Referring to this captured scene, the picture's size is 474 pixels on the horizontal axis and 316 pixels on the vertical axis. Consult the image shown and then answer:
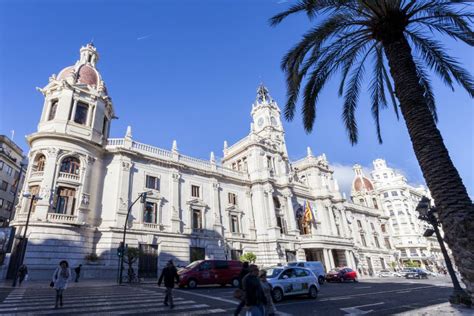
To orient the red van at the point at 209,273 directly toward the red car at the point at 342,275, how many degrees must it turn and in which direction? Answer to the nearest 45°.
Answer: approximately 135° to its right

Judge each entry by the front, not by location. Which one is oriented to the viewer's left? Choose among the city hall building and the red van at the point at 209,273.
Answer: the red van

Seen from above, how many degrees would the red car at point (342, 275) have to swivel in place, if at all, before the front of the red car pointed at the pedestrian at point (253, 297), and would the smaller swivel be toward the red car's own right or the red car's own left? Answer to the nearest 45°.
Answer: approximately 45° to the red car's own left

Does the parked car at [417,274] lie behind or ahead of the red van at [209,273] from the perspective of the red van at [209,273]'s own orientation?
behind

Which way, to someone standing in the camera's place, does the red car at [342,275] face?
facing the viewer and to the left of the viewer

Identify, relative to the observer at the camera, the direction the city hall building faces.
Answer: facing the viewer and to the right of the viewer

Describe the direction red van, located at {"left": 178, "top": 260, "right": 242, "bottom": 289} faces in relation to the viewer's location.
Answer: facing to the left of the viewer

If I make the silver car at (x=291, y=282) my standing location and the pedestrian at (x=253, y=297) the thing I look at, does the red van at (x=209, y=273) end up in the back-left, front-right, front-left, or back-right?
back-right

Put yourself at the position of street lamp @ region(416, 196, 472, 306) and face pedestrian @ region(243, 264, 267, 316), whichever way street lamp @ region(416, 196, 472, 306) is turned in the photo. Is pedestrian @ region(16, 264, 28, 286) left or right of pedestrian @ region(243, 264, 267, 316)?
right

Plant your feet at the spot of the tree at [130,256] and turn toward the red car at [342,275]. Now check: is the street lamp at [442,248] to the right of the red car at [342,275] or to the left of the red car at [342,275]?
right

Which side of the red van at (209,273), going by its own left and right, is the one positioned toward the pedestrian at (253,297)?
left

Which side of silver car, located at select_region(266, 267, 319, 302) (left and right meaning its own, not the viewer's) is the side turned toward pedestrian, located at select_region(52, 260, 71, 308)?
front

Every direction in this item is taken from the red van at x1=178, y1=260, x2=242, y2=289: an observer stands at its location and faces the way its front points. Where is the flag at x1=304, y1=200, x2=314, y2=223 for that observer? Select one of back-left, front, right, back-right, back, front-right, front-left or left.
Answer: back-right

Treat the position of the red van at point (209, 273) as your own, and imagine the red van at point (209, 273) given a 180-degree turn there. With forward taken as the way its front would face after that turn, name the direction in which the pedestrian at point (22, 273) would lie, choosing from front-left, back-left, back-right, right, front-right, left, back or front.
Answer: back

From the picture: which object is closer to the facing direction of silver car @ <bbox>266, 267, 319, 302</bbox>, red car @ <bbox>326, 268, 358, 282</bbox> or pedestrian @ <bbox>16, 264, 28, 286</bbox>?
the pedestrian

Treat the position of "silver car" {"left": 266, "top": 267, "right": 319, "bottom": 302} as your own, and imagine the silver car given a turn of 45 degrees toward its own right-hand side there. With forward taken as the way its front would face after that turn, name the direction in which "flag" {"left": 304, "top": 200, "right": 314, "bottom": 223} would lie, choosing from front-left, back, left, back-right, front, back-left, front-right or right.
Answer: right

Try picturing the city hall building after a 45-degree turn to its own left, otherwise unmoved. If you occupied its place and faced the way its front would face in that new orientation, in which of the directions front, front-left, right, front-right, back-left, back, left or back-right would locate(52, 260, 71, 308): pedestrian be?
right

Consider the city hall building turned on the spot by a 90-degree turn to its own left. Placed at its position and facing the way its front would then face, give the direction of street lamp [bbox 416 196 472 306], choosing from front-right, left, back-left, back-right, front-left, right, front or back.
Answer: right

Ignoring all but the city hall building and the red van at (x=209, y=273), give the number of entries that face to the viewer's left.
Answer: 1
